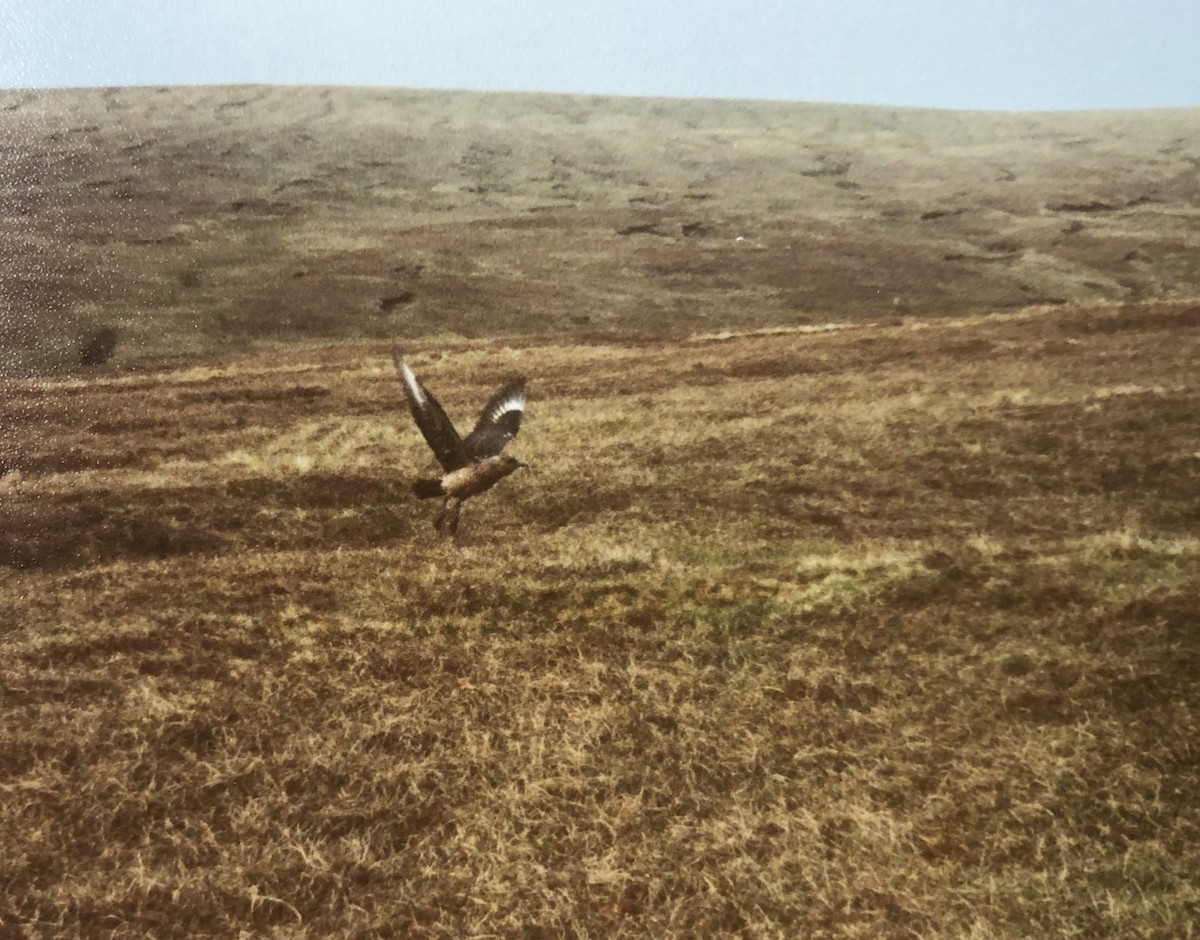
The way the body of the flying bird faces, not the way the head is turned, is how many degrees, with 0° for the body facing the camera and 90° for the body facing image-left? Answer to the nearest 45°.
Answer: approximately 270°
